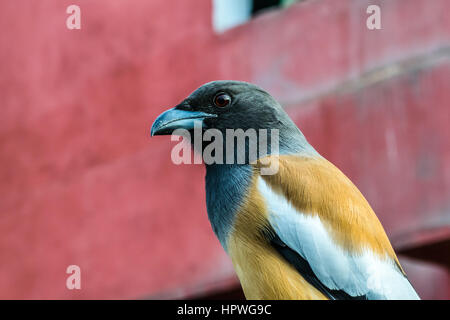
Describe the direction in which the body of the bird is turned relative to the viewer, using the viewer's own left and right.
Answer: facing to the left of the viewer
